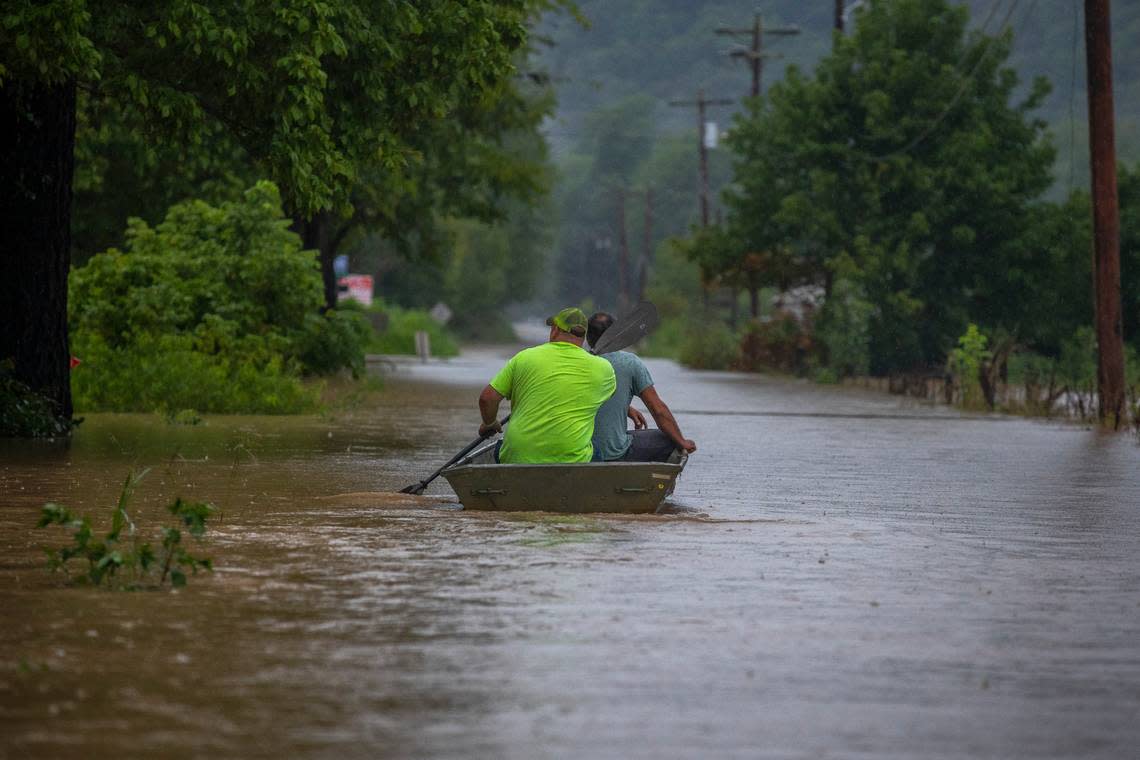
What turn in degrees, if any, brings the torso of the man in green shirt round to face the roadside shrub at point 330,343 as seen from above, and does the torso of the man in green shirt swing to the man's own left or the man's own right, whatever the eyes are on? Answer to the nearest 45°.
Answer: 0° — they already face it

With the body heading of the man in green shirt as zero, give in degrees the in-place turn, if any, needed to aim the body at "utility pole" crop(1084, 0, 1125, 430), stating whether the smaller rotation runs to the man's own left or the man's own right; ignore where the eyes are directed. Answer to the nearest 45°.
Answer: approximately 45° to the man's own right

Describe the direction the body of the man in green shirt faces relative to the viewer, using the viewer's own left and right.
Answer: facing away from the viewer
